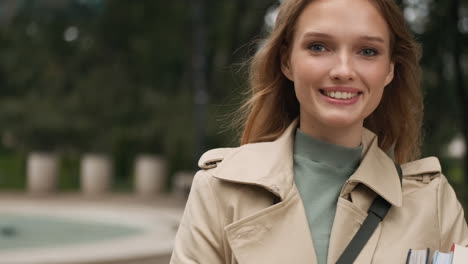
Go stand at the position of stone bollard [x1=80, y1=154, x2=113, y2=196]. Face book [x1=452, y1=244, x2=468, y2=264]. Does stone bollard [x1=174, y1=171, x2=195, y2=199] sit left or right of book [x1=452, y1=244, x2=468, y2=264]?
left

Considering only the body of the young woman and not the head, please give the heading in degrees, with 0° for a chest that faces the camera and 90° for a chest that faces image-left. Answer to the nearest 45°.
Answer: approximately 0°

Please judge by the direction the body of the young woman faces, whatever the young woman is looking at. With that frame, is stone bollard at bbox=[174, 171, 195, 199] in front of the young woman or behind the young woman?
behind

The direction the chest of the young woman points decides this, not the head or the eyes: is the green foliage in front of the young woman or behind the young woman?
behind

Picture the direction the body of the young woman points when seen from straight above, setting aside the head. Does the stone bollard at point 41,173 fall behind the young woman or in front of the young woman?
behind

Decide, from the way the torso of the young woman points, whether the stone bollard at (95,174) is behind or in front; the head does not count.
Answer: behind
